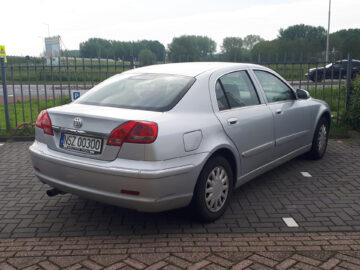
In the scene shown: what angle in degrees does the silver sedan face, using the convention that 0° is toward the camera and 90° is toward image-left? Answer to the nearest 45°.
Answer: approximately 225°

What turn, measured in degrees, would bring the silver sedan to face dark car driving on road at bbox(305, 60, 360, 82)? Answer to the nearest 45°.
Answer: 0° — it already faces it
